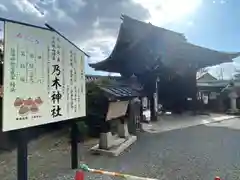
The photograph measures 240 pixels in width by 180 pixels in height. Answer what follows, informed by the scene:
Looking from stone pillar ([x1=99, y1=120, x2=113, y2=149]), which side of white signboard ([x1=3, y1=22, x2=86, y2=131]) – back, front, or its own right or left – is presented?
left

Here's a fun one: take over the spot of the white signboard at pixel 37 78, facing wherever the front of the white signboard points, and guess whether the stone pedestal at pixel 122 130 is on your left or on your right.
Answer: on your left

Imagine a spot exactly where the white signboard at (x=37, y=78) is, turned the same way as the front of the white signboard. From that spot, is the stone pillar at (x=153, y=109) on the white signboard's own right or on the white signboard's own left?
on the white signboard's own left

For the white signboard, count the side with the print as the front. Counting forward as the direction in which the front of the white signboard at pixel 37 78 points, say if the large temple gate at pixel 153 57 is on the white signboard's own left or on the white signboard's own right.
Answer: on the white signboard's own left
